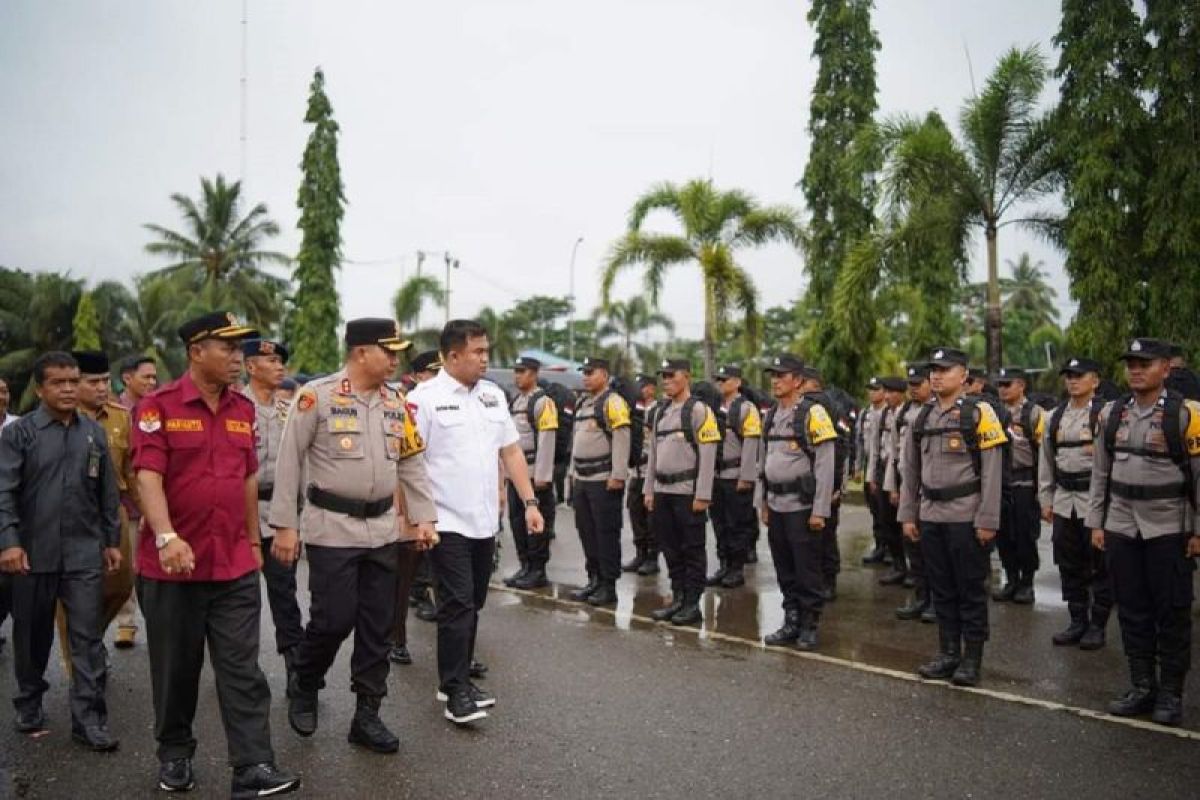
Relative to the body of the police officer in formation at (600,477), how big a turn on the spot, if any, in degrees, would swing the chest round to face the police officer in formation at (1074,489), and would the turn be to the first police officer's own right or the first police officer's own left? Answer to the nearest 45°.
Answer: approximately 135° to the first police officer's own left

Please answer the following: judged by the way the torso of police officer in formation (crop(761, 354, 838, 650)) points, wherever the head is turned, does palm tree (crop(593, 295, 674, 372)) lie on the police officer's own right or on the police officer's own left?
on the police officer's own right

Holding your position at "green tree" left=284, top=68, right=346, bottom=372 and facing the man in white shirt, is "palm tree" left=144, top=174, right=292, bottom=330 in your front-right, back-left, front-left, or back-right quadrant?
back-right

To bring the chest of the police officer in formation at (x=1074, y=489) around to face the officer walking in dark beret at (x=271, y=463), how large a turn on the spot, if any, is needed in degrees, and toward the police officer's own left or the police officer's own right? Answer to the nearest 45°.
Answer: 0° — they already face them

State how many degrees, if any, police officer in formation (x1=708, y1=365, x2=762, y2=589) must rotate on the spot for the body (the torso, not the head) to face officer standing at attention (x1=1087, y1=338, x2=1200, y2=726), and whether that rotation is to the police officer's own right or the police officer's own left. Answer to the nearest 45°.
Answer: approximately 90° to the police officer's own left

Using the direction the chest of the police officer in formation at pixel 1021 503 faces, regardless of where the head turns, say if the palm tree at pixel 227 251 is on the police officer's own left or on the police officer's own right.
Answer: on the police officer's own right

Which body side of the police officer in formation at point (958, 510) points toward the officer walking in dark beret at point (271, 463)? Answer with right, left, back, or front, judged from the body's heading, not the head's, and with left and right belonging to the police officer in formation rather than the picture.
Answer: front

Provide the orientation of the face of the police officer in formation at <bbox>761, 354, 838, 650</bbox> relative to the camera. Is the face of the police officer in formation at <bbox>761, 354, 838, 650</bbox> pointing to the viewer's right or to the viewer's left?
to the viewer's left

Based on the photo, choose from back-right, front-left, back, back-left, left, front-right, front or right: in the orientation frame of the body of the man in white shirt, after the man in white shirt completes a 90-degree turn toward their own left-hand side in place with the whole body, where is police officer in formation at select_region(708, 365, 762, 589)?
front

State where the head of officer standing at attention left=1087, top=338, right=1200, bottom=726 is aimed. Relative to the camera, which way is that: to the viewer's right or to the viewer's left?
to the viewer's left

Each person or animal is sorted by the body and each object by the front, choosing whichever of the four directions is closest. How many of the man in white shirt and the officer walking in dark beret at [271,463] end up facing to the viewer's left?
0

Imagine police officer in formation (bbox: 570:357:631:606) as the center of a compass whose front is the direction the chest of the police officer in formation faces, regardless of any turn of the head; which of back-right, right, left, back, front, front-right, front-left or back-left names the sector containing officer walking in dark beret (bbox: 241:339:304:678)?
front
